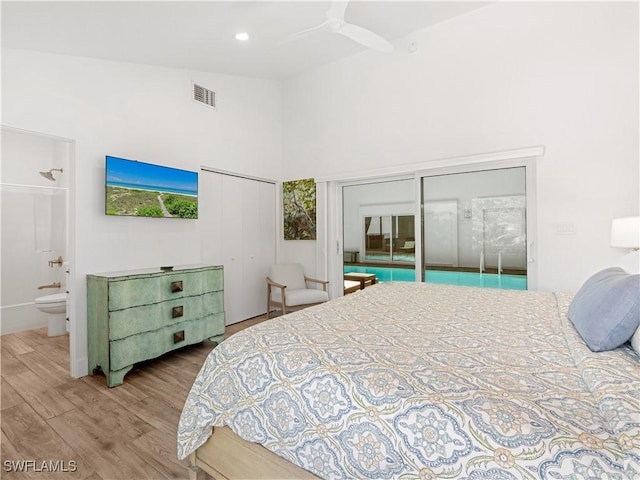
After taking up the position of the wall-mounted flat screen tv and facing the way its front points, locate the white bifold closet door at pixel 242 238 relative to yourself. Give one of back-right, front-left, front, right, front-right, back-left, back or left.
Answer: left

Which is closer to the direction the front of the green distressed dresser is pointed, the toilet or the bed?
the bed

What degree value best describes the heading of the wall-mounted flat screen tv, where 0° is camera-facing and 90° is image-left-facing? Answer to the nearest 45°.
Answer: approximately 315°

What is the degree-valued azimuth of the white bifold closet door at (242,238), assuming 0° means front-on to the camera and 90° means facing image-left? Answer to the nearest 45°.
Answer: approximately 315°

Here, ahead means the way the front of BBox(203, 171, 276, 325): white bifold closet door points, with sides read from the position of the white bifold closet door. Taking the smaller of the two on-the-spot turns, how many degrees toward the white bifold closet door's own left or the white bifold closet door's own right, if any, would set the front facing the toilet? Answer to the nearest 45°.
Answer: approximately 135° to the white bifold closet door's own right

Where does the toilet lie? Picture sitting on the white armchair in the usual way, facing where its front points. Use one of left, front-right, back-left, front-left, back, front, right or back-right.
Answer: back-right

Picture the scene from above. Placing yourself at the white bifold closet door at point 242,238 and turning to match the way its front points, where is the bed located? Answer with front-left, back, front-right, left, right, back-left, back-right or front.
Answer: front-right

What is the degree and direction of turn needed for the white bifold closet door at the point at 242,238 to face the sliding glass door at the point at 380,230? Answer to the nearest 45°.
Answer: approximately 45° to its left
